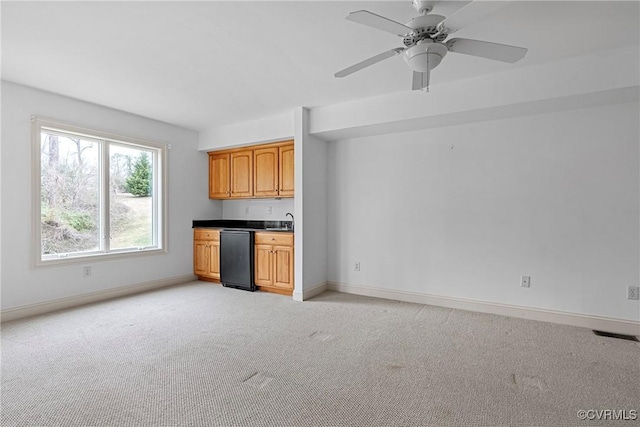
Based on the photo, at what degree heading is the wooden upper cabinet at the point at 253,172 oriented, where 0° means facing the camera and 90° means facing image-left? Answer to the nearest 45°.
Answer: approximately 45°

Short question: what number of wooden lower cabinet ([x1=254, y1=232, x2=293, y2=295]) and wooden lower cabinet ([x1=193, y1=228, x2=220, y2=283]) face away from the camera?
0

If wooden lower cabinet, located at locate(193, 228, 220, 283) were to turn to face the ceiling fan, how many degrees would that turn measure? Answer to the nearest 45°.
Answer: approximately 45° to its left

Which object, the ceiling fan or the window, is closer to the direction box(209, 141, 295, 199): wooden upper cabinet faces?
the window

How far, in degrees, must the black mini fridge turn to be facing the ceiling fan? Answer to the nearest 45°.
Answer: approximately 45° to its left

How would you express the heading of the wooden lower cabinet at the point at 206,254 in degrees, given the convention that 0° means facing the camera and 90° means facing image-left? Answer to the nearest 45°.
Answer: approximately 45°

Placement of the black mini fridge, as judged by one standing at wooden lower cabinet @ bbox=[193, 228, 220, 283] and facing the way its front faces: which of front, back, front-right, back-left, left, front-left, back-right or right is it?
left

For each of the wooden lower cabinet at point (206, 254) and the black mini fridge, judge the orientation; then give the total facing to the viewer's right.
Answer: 0

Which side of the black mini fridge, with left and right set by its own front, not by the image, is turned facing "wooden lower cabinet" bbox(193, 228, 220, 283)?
right

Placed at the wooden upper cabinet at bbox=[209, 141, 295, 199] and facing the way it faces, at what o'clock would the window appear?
The window is roughly at 1 o'clock from the wooden upper cabinet.
